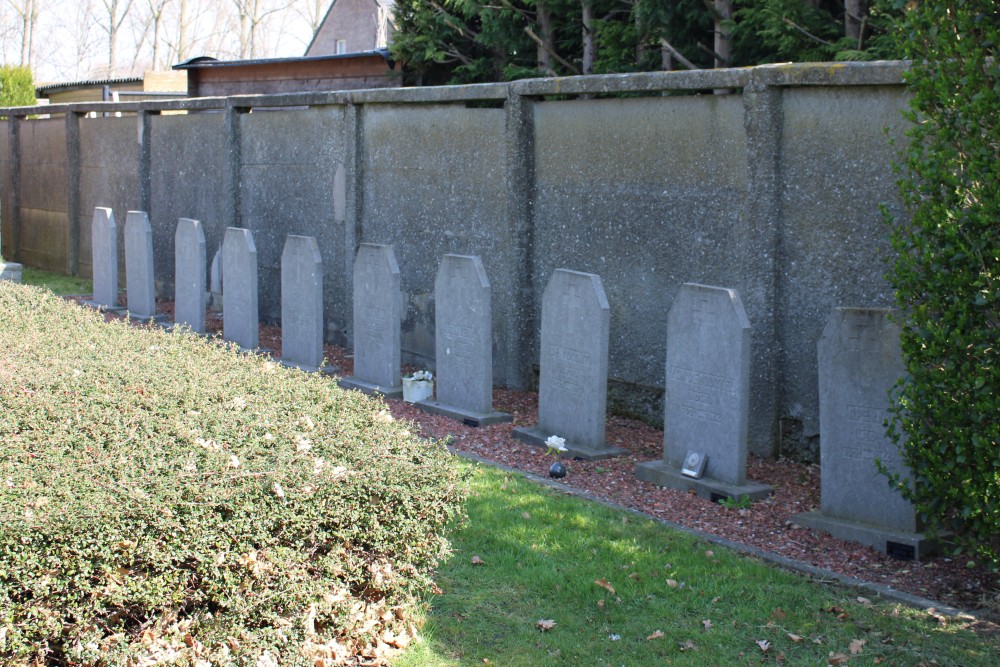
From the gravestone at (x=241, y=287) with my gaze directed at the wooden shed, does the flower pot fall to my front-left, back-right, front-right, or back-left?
back-right

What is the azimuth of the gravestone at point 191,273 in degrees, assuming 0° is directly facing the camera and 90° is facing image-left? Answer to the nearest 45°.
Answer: approximately 45°

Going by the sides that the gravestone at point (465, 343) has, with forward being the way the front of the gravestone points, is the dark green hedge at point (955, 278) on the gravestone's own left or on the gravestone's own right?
on the gravestone's own left

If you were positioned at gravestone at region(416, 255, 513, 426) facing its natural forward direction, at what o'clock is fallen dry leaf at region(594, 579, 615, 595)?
The fallen dry leaf is roughly at 10 o'clock from the gravestone.

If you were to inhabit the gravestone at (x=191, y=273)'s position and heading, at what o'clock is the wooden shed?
The wooden shed is roughly at 5 o'clock from the gravestone.

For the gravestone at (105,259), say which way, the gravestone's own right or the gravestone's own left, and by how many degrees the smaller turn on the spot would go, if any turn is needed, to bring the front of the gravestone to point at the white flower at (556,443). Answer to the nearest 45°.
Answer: approximately 45° to the gravestone's own left

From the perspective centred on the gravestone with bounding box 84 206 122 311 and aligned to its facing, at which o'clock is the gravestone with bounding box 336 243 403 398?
the gravestone with bounding box 336 243 403 398 is roughly at 10 o'clock from the gravestone with bounding box 84 206 122 311.

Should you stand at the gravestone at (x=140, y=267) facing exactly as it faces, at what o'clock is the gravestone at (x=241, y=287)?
the gravestone at (x=241, y=287) is roughly at 10 o'clock from the gravestone at (x=140, y=267).

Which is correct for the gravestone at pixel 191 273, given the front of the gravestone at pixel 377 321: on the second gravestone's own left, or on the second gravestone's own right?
on the second gravestone's own right

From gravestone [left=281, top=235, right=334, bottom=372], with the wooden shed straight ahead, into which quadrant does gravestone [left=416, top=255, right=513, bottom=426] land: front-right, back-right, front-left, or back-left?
back-right
